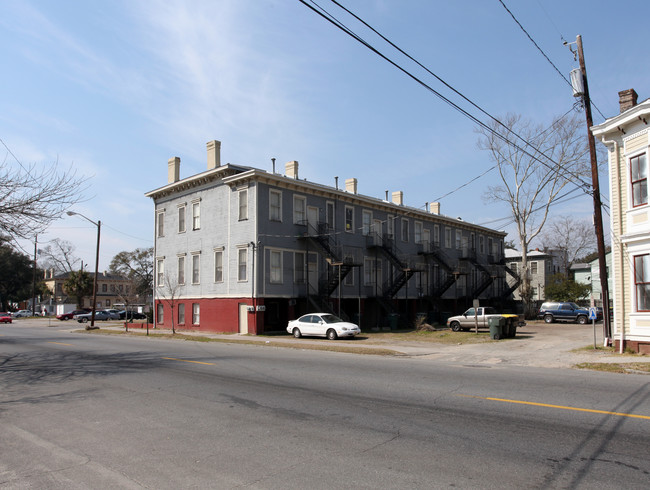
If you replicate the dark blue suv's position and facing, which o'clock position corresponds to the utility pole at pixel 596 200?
The utility pole is roughly at 3 o'clock from the dark blue suv.

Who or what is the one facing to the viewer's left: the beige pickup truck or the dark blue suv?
the beige pickup truck

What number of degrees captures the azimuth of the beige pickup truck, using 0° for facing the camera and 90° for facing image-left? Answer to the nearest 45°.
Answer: approximately 90°

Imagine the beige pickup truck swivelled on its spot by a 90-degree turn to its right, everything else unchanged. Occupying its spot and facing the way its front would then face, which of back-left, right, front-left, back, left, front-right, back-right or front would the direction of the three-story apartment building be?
left

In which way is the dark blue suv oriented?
to the viewer's right

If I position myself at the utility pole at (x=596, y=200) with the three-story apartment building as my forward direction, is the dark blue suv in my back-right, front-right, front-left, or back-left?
front-right

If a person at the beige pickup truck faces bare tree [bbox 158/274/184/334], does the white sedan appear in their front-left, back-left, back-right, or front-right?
front-left

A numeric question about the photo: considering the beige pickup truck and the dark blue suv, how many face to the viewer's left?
1

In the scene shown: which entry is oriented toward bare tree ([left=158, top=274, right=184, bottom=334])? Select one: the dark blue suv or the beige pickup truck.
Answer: the beige pickup truck
